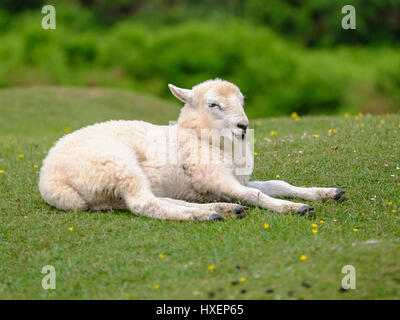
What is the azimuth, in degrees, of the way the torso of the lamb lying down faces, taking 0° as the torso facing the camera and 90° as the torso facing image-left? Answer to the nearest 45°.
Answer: approximately 270°
